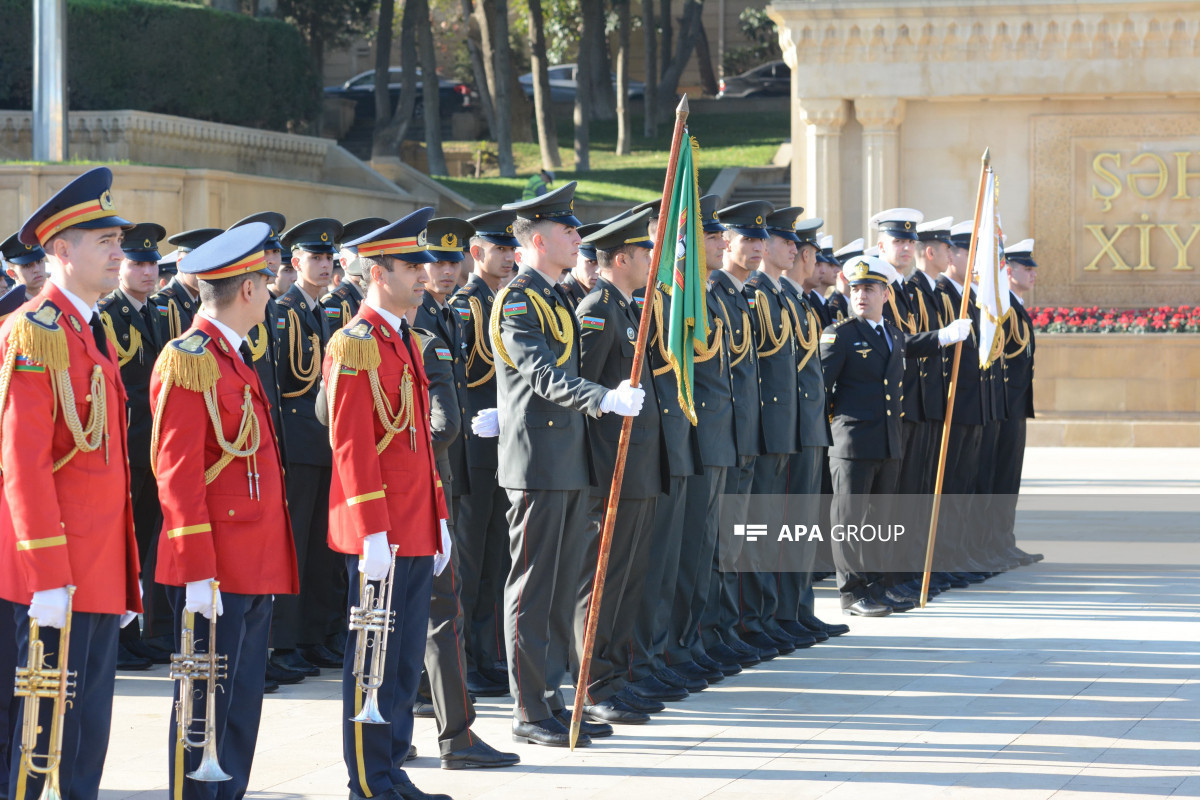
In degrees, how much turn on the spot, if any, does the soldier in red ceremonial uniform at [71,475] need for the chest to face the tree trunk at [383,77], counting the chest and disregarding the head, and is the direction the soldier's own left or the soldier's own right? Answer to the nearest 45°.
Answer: approximately 135° to the soldier's own left

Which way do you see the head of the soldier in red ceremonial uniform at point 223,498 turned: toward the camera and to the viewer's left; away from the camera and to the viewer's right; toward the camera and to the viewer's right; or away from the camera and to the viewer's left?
away from the camera and to the viewer's right

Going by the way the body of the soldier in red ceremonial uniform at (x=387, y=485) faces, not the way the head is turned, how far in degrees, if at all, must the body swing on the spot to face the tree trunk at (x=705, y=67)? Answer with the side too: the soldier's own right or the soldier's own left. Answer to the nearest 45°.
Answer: approximately 135° to the soldier's own left

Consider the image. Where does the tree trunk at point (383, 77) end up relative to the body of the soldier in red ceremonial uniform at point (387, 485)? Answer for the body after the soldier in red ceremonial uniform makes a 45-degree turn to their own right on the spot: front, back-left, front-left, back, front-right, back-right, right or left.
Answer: back

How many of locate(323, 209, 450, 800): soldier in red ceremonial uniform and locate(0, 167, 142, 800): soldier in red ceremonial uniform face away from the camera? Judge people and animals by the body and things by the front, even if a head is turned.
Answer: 0

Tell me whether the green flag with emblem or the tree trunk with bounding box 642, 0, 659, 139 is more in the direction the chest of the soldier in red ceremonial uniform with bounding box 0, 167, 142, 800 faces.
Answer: the green flag with emblem

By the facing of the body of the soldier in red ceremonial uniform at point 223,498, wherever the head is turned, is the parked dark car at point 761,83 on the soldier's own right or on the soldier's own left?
on the soldier's own left

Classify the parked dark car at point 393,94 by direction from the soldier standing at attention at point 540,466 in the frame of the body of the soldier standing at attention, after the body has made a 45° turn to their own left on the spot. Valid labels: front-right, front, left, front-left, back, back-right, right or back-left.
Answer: front-left

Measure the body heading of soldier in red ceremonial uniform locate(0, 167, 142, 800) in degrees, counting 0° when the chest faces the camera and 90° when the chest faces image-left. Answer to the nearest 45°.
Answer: approximately 315°

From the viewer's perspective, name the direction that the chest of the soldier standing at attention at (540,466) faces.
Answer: to the viewer's right

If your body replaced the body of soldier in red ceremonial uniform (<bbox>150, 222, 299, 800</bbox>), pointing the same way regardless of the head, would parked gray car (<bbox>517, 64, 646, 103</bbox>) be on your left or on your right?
on your left

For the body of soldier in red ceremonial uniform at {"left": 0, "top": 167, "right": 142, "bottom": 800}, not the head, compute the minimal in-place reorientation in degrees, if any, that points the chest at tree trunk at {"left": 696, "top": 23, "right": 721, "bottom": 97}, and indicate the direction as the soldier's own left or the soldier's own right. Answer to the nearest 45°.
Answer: approximately 90° to the soldier's own left

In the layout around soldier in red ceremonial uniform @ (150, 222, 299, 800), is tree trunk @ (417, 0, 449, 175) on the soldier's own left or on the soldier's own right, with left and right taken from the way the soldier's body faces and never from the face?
on the soldier's own left

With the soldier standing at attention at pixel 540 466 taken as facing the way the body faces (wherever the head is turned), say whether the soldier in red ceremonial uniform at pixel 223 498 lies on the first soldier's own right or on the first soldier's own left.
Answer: on the first soldier's own right

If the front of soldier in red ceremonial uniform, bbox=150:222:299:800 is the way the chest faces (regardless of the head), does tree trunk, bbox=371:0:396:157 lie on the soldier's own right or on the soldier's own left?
on the soldier's own left
